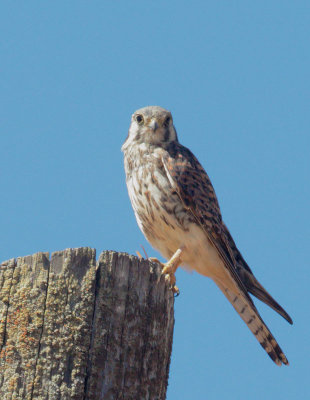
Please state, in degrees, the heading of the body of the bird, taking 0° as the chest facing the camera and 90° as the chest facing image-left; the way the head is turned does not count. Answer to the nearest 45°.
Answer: approximately 45°
